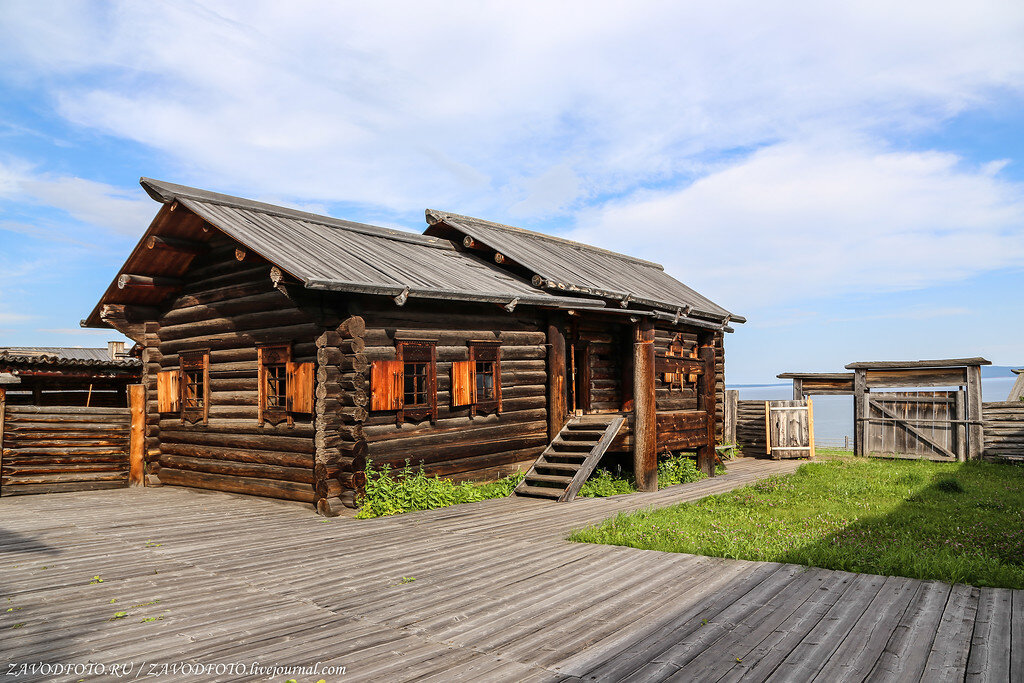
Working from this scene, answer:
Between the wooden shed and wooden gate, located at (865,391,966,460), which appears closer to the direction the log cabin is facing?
the wooden gate

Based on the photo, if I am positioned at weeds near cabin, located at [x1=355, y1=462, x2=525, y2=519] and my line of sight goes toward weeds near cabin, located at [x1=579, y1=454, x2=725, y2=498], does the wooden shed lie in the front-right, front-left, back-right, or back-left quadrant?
back-left

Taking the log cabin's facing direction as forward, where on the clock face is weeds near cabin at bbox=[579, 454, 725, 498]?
The weeds near cabin is roughly at 10 o'clock from the log cabin.

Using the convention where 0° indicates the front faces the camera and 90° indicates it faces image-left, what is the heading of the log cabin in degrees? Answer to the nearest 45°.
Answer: approximately 315°

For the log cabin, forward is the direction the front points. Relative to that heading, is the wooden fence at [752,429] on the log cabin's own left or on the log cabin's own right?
on the log cabin's own left

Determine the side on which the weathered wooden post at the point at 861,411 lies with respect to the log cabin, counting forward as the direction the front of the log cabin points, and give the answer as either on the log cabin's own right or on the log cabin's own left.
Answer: on the log cabin's own left
